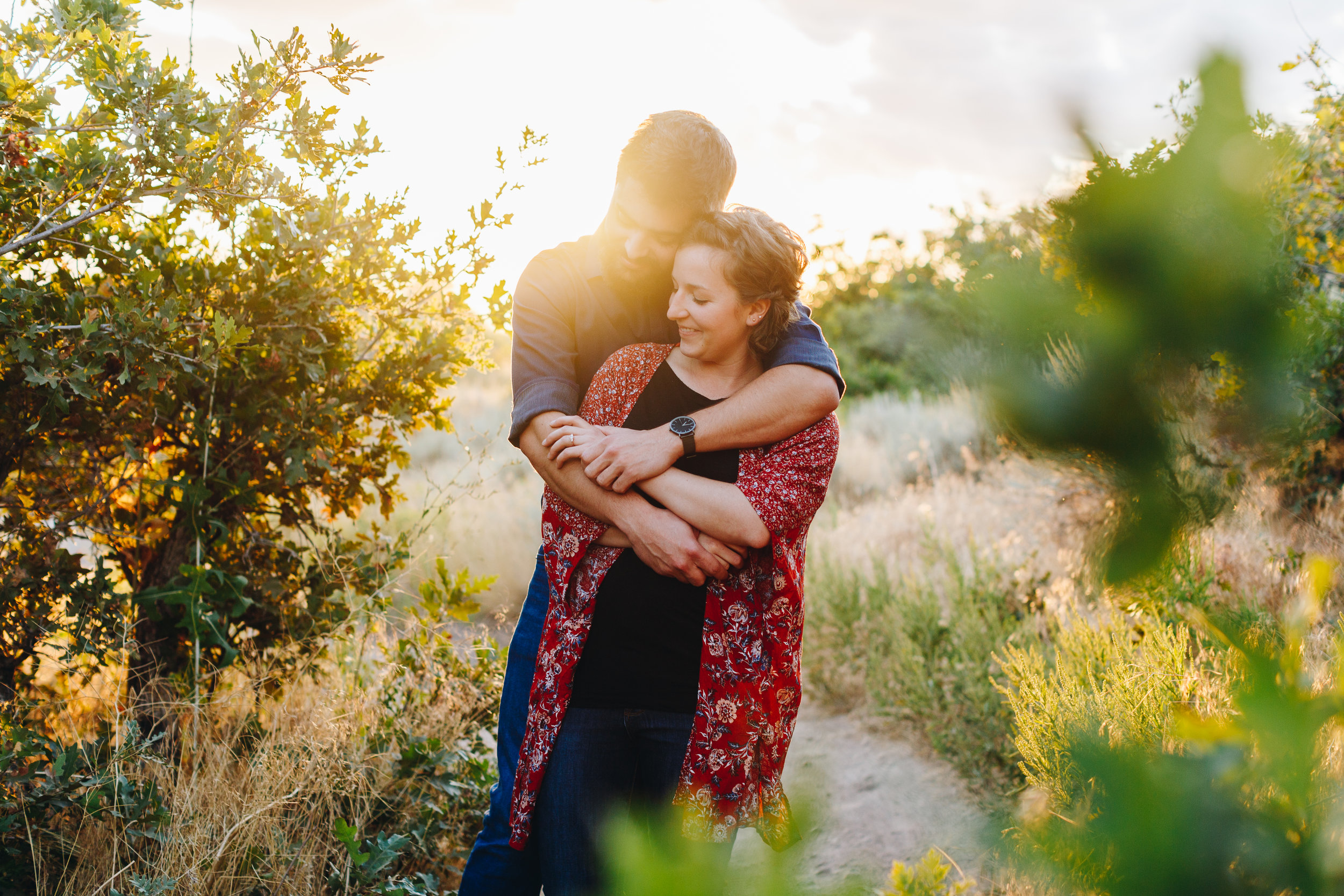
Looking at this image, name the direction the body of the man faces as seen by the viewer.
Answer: toward the camera

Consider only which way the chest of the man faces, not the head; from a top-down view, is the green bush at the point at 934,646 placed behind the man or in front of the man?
behind

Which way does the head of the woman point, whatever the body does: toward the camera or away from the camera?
toward the camera

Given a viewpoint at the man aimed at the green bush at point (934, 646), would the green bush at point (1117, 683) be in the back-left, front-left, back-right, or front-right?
front-right
